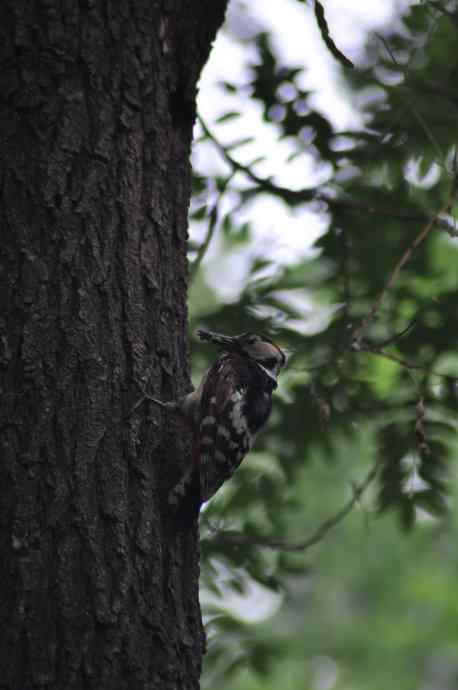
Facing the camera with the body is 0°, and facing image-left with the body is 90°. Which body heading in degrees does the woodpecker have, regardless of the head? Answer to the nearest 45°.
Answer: approximately 90°
